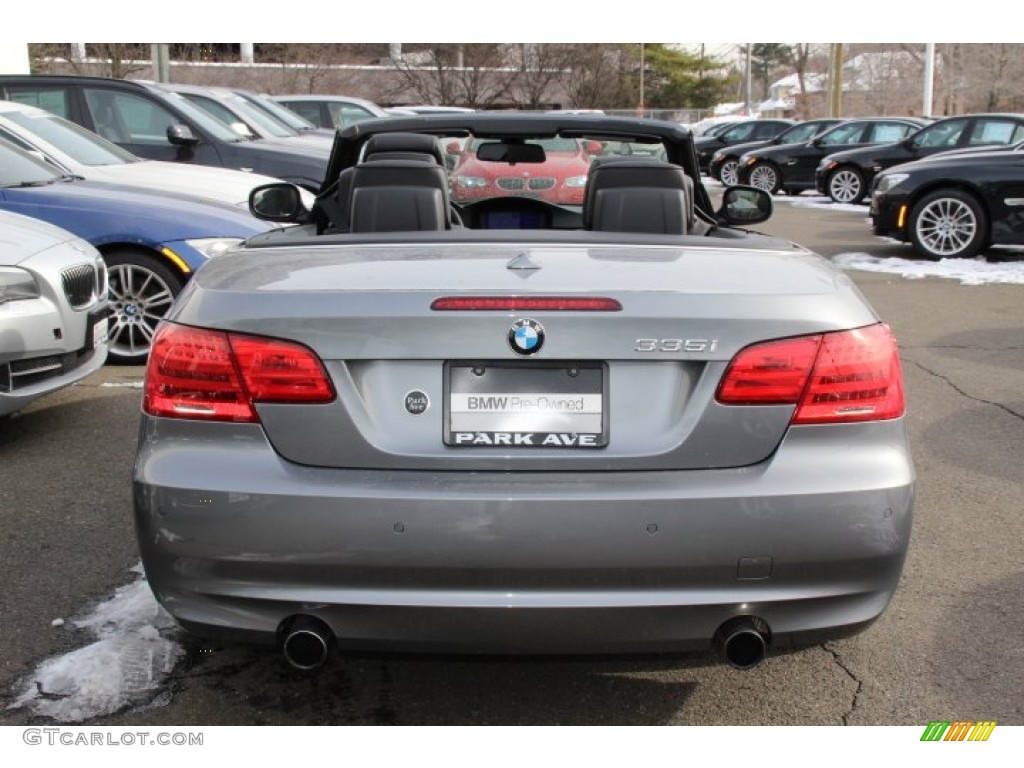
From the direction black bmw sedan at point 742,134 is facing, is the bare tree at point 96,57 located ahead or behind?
ahead

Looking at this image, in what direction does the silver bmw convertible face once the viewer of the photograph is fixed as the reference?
facing away from the viewer

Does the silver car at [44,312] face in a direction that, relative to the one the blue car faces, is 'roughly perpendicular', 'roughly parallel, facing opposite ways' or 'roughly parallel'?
roughly parallel

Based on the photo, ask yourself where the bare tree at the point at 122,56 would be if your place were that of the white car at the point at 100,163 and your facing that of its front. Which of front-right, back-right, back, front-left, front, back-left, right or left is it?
back-left

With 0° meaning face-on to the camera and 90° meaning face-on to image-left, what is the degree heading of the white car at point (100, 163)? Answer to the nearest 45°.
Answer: approximately 315°

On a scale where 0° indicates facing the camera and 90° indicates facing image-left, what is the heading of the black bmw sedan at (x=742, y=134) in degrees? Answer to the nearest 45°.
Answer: approximately 45°

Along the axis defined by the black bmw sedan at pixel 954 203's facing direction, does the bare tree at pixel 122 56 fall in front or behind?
in front

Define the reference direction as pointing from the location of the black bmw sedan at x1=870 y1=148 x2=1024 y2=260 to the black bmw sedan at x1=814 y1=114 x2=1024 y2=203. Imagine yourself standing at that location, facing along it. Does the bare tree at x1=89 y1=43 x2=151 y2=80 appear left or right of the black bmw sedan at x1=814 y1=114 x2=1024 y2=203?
left

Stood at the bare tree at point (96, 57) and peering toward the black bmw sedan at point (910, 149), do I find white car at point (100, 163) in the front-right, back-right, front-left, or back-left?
front-right

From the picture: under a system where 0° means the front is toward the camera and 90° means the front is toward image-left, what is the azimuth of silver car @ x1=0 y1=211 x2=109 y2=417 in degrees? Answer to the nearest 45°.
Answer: approximately 315°

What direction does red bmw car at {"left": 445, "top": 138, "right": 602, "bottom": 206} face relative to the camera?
toward the camera

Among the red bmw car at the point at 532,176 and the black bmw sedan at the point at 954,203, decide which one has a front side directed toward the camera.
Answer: the red bmw car

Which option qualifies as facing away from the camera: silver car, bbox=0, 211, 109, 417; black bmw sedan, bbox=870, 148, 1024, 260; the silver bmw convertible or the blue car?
the silver bmw convertible

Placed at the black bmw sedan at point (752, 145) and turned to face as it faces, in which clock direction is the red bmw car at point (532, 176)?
The red bmw car is roughly at 11 o'clock from the black bmw sedan.

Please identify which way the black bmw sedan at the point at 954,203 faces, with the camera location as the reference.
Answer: facing to the left of the viewer

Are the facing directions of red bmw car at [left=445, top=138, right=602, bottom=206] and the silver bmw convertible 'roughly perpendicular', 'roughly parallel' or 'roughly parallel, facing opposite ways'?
roughly parallel, facing opposite ways

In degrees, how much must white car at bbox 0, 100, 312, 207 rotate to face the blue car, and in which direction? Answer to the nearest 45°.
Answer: approximately 45° to its right

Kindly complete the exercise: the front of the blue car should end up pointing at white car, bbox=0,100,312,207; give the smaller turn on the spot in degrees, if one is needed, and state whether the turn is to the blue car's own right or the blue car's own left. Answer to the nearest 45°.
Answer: approximately 135° to the blue car's own left
